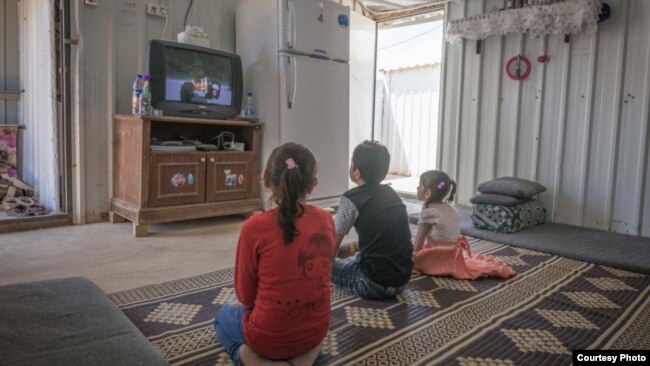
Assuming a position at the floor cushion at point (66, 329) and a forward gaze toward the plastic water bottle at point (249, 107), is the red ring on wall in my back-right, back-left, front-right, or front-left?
front-right

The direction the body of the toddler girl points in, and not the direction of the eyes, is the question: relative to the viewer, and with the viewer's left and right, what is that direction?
facing away from the viewer and to the left of the viewer

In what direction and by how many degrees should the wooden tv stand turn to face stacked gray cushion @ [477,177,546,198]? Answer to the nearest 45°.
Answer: approximately 45° to its left

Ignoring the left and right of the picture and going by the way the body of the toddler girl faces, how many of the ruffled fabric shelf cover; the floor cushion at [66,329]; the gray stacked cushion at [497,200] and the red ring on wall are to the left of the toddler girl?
1

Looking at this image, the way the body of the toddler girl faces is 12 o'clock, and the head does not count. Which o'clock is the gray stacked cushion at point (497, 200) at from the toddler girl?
The gray stacked cushion is roughly at 2 o'clock from the toddler girl.

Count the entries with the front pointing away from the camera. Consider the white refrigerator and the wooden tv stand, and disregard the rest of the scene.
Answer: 0

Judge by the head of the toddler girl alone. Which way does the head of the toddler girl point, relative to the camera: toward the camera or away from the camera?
away from the camera

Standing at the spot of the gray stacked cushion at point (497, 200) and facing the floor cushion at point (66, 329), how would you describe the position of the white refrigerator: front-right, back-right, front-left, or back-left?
front-right

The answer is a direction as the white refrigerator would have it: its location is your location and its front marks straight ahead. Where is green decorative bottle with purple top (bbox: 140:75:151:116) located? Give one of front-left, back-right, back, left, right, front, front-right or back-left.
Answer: right

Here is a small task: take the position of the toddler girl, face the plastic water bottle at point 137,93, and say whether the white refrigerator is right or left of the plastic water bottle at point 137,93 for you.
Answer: right

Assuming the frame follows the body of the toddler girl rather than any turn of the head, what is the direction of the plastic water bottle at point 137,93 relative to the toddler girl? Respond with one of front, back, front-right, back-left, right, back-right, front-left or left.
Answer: front-left

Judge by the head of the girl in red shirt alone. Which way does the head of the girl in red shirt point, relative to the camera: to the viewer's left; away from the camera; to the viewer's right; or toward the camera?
away from the camera

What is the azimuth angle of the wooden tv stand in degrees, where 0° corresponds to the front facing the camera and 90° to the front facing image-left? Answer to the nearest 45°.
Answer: approximately 315°

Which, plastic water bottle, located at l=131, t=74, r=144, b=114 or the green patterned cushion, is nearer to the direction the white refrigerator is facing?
the green patterned cushion

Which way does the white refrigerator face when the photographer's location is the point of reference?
facing the viewer and to the right of the viewer

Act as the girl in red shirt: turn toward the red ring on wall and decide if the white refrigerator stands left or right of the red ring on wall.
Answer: left

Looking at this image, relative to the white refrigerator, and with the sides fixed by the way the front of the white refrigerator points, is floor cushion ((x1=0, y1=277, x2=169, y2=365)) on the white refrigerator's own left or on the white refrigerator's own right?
on the white refrigerator's own right
